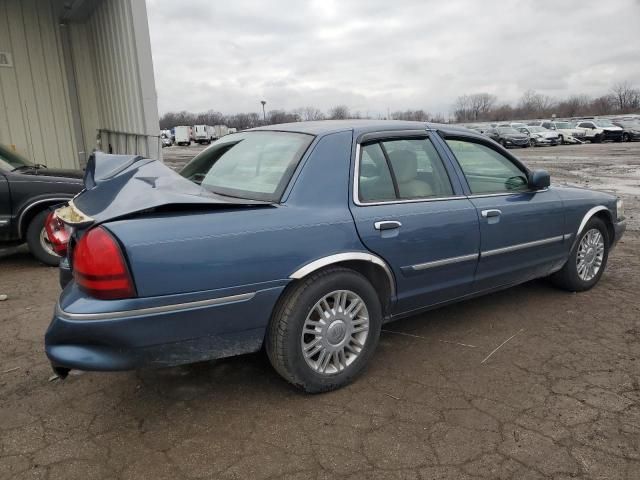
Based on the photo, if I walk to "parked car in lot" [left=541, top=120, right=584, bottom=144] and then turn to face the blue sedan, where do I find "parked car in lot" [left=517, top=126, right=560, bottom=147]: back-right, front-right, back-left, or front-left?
front-right

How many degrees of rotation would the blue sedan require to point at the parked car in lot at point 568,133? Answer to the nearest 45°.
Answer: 0° — it already faces it

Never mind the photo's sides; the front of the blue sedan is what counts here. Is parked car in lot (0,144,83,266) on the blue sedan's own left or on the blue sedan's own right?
on the blue sedan's own left

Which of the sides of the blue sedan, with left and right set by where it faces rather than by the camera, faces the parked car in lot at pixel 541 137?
front

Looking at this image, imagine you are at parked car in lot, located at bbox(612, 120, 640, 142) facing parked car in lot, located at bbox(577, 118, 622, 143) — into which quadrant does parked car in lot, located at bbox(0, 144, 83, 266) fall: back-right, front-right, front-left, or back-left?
front-left

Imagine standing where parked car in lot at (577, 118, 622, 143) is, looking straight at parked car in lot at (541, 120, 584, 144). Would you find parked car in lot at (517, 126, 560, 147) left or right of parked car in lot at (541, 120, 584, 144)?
left

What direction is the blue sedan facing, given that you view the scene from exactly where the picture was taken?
facing away from the viewer and to the right of the viewer

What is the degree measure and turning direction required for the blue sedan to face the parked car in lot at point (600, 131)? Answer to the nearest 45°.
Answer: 0° — it already faces it
